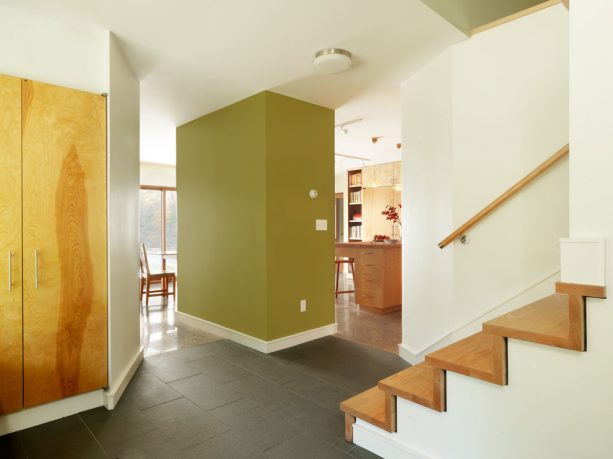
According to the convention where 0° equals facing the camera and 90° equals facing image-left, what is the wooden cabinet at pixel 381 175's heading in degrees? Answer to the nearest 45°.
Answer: approximately 45°

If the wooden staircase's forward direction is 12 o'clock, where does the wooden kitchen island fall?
The wooden kitchen island is roughly at 1 o'clock from the wooden staircase.

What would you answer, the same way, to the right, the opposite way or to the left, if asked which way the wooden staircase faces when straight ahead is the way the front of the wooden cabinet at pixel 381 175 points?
to the right

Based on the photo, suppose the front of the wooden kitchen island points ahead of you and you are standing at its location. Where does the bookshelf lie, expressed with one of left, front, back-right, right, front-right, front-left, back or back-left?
back-right

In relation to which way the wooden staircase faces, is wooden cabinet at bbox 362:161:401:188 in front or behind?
in front

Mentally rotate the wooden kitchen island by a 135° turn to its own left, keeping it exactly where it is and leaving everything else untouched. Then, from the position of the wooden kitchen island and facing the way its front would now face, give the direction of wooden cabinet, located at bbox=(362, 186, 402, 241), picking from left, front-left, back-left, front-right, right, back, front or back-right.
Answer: left

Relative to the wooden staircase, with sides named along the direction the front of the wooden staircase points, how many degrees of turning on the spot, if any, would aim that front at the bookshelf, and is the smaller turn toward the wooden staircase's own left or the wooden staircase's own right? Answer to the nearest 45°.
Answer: approximately 45° to the wooden staircase's own right

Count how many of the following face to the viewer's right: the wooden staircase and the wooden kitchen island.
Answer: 0

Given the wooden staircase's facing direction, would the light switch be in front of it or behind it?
in front

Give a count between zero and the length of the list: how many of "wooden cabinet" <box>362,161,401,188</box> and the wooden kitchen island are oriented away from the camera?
0

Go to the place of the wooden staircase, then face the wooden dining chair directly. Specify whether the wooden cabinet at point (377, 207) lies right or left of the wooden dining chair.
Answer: right

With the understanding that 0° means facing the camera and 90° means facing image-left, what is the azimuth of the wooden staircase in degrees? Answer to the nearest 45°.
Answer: approximately 135°
